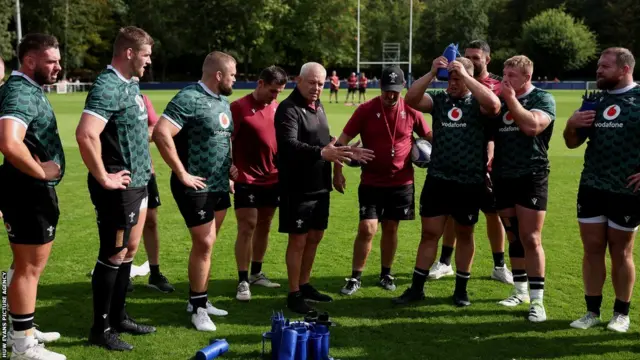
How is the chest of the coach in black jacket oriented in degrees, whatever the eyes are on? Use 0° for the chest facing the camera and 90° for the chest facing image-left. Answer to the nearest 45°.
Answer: approximately 315°

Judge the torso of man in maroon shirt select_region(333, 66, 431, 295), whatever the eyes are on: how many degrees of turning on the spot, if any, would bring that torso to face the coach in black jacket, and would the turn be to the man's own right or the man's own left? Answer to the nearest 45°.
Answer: approximately 45° to the man's own right

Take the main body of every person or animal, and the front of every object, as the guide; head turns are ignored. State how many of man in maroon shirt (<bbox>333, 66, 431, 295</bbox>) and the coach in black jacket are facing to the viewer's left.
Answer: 0

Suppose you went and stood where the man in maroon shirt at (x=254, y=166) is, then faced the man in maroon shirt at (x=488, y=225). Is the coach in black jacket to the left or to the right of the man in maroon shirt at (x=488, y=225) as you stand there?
right

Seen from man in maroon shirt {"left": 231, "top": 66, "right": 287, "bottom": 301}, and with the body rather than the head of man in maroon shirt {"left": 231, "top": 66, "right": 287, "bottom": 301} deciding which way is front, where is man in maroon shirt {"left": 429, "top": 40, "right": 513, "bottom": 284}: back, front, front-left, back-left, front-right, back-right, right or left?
front-left

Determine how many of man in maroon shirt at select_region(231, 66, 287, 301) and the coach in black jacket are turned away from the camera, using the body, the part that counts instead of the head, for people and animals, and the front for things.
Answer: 0

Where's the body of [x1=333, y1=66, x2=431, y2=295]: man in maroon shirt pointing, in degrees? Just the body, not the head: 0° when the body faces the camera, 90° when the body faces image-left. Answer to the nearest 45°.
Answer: approximately 0°

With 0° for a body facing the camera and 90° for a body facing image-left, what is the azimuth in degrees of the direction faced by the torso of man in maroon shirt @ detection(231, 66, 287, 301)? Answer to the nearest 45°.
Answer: approximately 315°

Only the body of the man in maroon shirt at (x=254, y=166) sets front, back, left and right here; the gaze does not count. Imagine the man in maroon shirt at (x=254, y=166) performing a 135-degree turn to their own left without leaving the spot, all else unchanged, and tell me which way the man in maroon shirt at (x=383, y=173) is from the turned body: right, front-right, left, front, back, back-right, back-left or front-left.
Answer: right

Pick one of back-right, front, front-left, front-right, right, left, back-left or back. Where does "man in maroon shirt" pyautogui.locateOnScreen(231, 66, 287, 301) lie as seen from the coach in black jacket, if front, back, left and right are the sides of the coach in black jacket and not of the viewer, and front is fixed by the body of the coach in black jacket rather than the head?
back

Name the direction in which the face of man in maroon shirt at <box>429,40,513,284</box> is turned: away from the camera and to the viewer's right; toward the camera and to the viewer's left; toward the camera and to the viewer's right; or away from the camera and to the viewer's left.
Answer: toward the camera and to the viewer's left
